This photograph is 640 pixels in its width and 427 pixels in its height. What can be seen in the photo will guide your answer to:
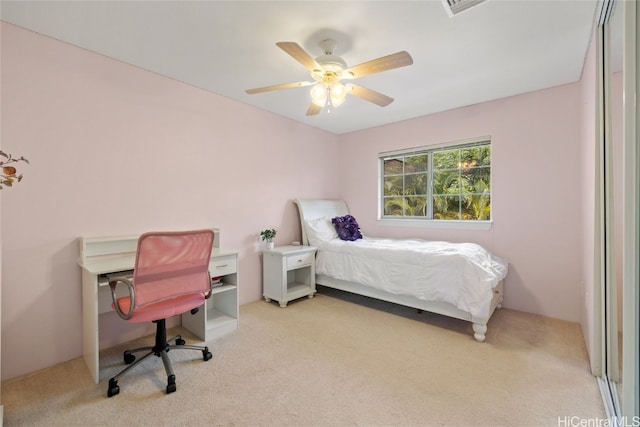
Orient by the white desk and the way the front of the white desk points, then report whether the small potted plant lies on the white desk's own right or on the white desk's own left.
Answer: on the white desk's own left

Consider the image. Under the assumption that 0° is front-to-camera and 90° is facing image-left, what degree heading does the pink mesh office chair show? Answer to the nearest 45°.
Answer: approximately 135°

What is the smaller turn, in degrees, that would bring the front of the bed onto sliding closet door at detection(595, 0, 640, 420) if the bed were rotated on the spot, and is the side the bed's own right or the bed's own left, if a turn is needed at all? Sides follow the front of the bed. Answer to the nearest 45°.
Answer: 0° — it already faces it

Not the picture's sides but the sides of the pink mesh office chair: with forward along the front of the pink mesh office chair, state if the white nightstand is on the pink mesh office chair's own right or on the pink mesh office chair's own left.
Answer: on the pink mesh office chair's own right

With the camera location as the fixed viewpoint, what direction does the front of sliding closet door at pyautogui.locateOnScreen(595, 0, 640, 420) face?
facing to the left of the viewer

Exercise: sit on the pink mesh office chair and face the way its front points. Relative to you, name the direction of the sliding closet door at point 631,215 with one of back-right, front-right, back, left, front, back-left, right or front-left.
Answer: back

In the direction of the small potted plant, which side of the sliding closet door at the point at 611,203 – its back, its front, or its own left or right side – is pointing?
front

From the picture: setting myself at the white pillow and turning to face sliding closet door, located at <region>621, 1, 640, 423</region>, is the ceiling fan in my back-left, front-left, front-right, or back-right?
front-right

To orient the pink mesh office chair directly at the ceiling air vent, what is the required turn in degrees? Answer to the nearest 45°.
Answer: approximately 180°

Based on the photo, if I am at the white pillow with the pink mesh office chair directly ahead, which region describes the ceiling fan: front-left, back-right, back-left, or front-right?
front-left

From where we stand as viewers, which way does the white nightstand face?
facing the viewer and to the right of the viewer

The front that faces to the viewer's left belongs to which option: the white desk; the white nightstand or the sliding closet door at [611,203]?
the sliding closet door

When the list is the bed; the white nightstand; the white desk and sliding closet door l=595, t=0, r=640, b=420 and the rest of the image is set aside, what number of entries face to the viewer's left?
1

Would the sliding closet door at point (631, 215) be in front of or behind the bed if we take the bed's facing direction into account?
in front
